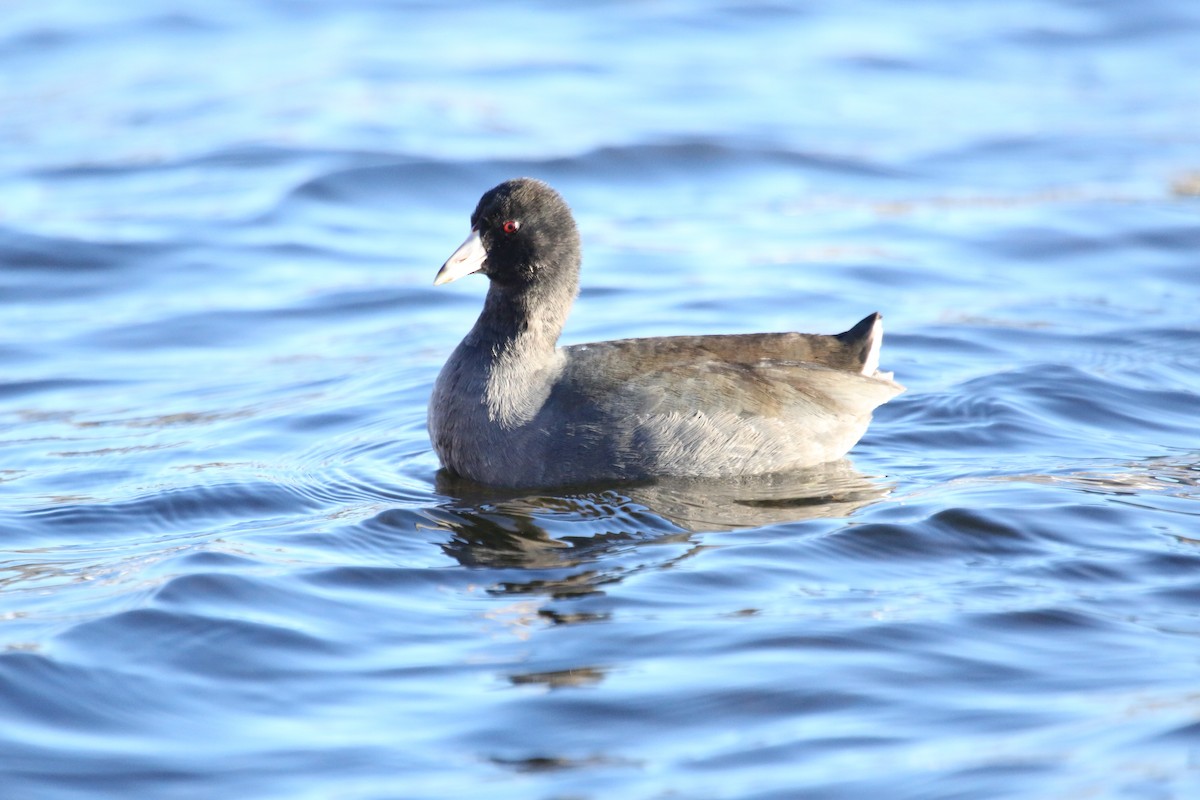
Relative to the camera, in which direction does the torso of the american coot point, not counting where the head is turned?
to the viewer's left
